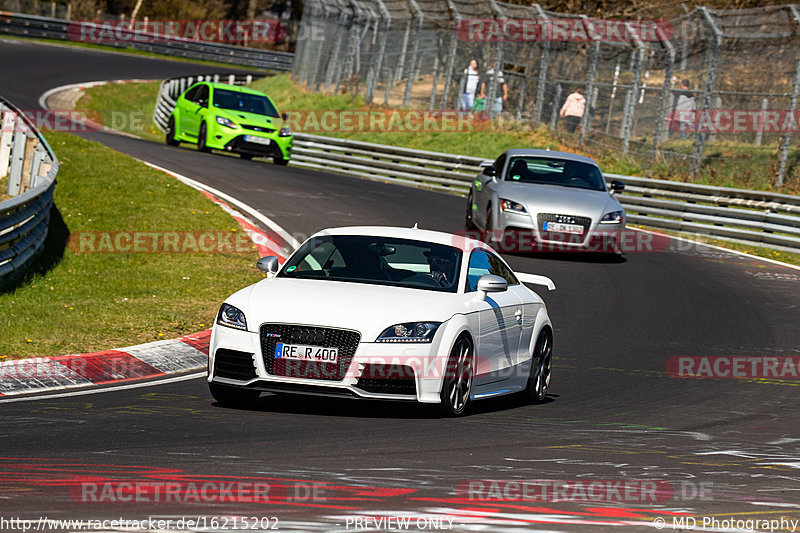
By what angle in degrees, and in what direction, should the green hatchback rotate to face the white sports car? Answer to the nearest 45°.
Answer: approximately 45° to its right

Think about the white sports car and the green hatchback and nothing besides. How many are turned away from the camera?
0

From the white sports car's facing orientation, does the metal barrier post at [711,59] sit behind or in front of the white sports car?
behind

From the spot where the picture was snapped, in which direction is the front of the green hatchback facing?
facing the viewer and to the right of the viewer

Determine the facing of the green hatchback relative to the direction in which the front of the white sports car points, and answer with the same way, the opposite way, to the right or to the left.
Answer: to the left

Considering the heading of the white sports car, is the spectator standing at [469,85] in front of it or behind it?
behind

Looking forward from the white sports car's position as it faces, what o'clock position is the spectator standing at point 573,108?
The spectator standing is roughly at 5 o'clock from the white sports car.

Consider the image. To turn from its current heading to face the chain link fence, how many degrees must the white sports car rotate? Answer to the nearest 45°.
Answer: approximately 135° to its right

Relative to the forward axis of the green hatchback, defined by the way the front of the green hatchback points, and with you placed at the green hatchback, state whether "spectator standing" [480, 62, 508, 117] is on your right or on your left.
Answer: on your left

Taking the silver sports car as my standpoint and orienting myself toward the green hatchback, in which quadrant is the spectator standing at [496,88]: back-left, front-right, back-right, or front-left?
front-right

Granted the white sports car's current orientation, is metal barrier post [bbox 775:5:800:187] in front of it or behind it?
behind

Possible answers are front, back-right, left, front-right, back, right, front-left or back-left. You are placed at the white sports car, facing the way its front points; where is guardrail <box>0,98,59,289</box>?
right

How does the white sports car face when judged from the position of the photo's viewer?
facing the viewer and to the left of the viewer
